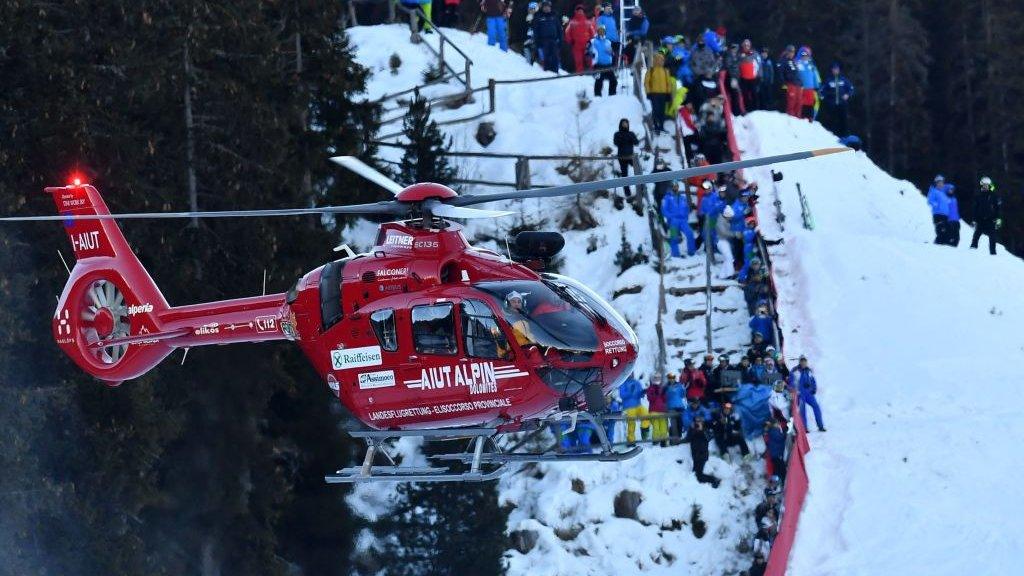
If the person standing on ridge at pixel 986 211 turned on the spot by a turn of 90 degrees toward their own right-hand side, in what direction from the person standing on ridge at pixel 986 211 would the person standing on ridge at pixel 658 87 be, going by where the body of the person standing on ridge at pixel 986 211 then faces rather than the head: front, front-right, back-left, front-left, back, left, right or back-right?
front

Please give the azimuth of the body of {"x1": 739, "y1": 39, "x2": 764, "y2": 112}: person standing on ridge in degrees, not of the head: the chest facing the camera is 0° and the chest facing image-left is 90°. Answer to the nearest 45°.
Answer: approximately 0°

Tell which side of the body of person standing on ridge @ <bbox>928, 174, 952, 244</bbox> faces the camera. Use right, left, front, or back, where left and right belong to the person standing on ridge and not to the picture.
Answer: front

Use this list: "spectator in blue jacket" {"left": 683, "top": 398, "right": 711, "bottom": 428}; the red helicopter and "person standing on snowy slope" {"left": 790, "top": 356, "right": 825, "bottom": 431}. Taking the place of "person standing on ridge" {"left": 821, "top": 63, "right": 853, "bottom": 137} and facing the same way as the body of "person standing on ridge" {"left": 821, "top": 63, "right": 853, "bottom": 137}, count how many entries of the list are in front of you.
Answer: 3

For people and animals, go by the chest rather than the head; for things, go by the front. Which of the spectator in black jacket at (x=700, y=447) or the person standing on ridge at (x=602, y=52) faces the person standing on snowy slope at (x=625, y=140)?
the person standing on ridge at (x=602, y=52)

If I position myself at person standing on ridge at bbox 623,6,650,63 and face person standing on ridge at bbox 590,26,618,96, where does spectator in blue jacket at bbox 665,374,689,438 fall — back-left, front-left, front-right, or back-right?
front-left

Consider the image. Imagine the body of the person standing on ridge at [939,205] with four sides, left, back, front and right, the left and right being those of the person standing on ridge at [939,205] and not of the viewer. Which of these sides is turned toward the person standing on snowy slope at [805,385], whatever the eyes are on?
front

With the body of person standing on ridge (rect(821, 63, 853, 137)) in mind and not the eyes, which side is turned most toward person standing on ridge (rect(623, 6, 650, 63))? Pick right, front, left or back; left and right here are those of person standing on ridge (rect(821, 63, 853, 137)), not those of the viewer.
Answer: right

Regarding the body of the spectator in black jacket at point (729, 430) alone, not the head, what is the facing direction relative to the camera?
toward the camera

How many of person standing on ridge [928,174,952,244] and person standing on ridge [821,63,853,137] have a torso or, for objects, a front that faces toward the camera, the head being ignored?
2

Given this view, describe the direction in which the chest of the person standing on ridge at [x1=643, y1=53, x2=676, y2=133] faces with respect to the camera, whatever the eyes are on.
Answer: toward the camera
